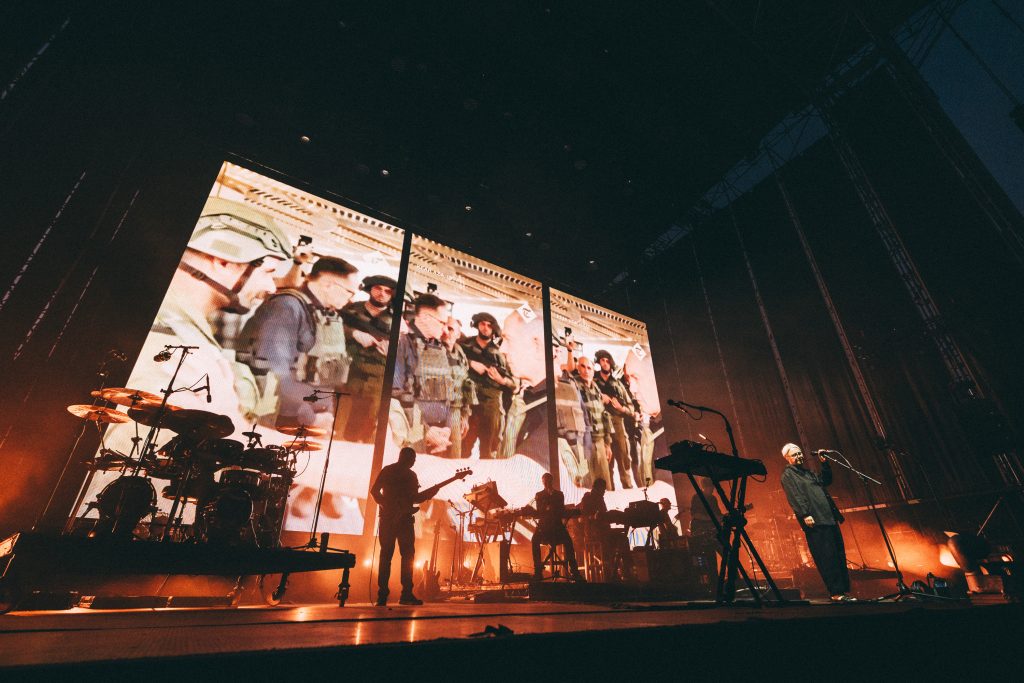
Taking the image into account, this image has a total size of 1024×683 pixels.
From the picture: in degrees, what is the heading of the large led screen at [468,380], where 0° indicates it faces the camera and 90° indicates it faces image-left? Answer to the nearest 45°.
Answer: approximately 315°

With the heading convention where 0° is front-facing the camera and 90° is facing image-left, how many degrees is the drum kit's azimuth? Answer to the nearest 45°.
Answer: approximately 315°

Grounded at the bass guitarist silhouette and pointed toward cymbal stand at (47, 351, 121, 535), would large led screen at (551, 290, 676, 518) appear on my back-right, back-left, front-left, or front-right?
back-right

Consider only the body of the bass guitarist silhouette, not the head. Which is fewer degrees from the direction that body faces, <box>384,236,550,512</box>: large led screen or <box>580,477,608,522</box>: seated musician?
the seated musician

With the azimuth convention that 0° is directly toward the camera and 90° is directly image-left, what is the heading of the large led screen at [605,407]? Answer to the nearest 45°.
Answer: approximately 315°

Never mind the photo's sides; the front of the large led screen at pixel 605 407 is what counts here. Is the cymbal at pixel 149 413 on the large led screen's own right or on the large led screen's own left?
on the large led screen's own right

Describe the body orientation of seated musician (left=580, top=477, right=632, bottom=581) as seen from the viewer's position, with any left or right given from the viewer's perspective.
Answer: facing to the right of the viewer

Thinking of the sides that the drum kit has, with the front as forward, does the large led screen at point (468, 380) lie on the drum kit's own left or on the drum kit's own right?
on the drum kit's own left
